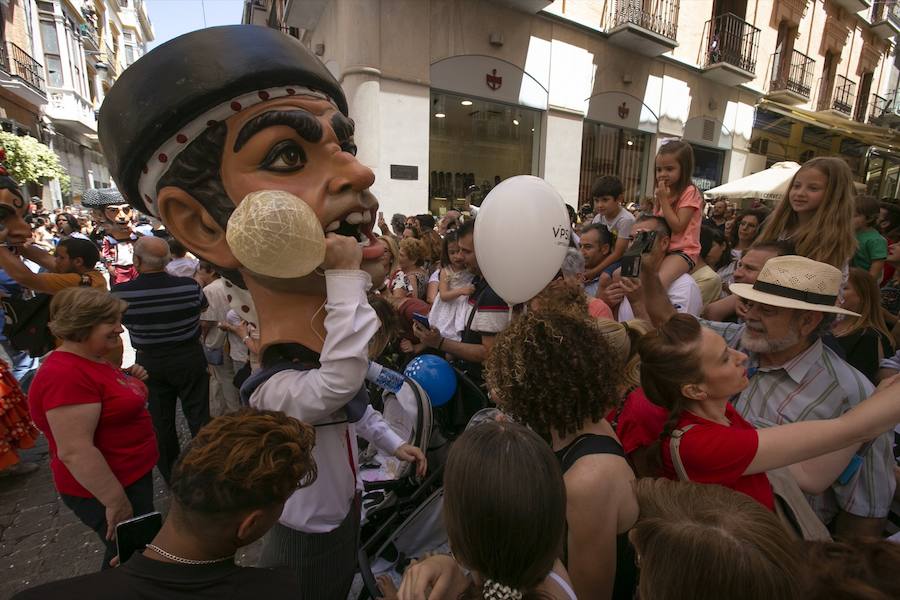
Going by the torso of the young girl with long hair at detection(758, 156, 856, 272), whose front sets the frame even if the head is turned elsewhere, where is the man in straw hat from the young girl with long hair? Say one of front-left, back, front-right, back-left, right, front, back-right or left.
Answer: front-left

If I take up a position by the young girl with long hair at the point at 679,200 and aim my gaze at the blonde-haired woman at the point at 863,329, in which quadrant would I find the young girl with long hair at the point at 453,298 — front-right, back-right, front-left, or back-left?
back-right

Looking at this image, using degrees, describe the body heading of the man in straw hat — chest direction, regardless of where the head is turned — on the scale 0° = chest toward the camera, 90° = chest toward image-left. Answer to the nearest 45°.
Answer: approximately 45°

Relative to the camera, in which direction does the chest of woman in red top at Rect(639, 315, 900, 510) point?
to the viewer's right

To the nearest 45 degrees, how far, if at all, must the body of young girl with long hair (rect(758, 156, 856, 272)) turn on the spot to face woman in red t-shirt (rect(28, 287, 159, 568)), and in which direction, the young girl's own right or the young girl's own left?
0° — they already face them

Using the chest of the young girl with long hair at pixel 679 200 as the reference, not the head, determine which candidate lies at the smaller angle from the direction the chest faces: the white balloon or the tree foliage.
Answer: the white balloon

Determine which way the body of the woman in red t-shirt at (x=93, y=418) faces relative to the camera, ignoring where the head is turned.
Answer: to the viewer's right

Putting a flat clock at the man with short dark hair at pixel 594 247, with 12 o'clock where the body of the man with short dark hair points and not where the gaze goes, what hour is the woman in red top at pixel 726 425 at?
The woman in red top is roughly at 10 o'clock from the man with short dark hair.
